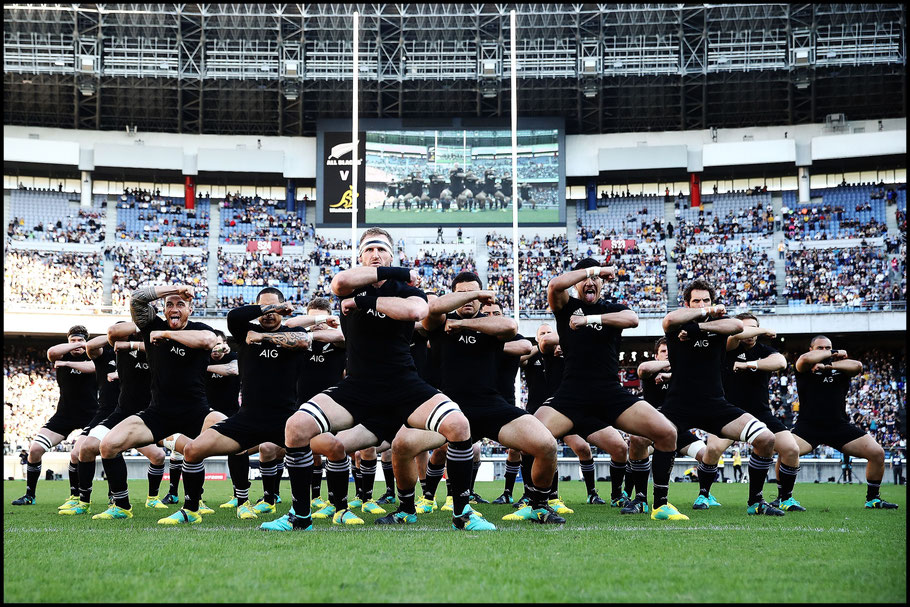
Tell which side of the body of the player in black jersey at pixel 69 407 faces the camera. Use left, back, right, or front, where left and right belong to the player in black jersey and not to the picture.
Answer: front

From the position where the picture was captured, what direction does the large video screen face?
facing the viewer

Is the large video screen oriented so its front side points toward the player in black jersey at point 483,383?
yes

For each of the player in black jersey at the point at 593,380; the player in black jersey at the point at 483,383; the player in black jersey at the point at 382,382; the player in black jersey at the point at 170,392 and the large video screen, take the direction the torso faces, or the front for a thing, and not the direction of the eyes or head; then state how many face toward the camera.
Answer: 5

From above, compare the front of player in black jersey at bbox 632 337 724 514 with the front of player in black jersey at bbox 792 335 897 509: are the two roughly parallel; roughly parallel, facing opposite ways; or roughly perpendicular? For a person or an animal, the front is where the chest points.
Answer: roughly parallel

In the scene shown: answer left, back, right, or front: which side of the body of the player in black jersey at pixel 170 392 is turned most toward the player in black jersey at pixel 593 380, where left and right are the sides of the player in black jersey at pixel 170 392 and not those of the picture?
left

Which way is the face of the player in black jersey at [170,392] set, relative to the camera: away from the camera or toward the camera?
toward the camera

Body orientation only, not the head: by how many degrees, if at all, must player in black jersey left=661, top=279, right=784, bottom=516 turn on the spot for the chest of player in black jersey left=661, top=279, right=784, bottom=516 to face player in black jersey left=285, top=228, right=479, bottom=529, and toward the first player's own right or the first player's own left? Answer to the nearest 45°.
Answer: approximately 45° to the first player's own right

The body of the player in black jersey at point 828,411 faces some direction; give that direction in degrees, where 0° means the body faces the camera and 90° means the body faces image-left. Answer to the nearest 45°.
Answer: approximately 0°

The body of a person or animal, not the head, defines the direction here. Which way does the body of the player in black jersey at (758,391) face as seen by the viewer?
toward the camera

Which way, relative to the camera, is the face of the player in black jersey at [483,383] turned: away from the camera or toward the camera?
toward the camera

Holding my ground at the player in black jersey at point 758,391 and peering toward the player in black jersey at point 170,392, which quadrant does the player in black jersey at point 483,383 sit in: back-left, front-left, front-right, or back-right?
front-left

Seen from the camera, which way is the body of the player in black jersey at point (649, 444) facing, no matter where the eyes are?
toward the camera
